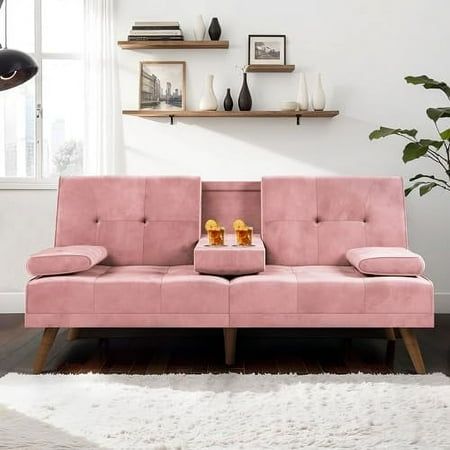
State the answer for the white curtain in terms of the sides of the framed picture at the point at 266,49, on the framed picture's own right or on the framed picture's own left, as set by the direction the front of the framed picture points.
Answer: on the framed picture's own right

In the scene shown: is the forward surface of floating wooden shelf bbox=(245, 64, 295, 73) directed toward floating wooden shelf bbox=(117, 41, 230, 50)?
no

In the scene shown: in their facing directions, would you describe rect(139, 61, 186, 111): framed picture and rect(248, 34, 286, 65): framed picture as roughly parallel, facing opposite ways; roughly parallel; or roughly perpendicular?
roughly parallel

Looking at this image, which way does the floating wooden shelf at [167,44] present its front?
toward the camera

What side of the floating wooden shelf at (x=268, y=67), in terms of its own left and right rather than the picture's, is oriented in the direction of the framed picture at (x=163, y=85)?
right

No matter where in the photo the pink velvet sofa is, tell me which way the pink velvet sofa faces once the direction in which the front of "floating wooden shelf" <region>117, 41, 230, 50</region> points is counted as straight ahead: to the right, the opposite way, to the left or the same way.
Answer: the same way

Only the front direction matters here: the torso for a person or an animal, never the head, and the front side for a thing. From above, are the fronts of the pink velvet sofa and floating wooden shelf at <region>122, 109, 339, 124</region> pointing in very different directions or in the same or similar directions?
same or similar directions

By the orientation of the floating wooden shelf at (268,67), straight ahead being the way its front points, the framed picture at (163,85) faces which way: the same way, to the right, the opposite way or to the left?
the same way

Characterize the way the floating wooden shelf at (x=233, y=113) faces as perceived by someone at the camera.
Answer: facing the viewer

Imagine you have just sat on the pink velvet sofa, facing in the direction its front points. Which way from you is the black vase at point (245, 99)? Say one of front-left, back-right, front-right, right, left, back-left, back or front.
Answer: back

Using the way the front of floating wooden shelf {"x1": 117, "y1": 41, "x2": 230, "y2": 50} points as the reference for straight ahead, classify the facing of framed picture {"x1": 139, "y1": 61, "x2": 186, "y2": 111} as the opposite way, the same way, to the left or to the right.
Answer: the same way

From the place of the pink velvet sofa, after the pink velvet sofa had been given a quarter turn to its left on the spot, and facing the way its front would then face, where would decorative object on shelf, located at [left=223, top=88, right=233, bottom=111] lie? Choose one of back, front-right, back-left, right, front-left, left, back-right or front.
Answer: left

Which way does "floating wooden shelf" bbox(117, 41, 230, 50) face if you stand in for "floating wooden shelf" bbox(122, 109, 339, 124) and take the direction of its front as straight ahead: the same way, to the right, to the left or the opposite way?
the same way

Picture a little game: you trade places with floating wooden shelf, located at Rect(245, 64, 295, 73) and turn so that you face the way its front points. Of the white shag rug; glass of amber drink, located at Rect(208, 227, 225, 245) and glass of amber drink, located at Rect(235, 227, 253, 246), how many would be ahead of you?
3

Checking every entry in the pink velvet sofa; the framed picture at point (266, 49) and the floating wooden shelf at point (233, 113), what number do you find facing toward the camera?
3

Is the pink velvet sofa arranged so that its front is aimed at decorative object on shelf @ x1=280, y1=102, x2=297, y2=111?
no
